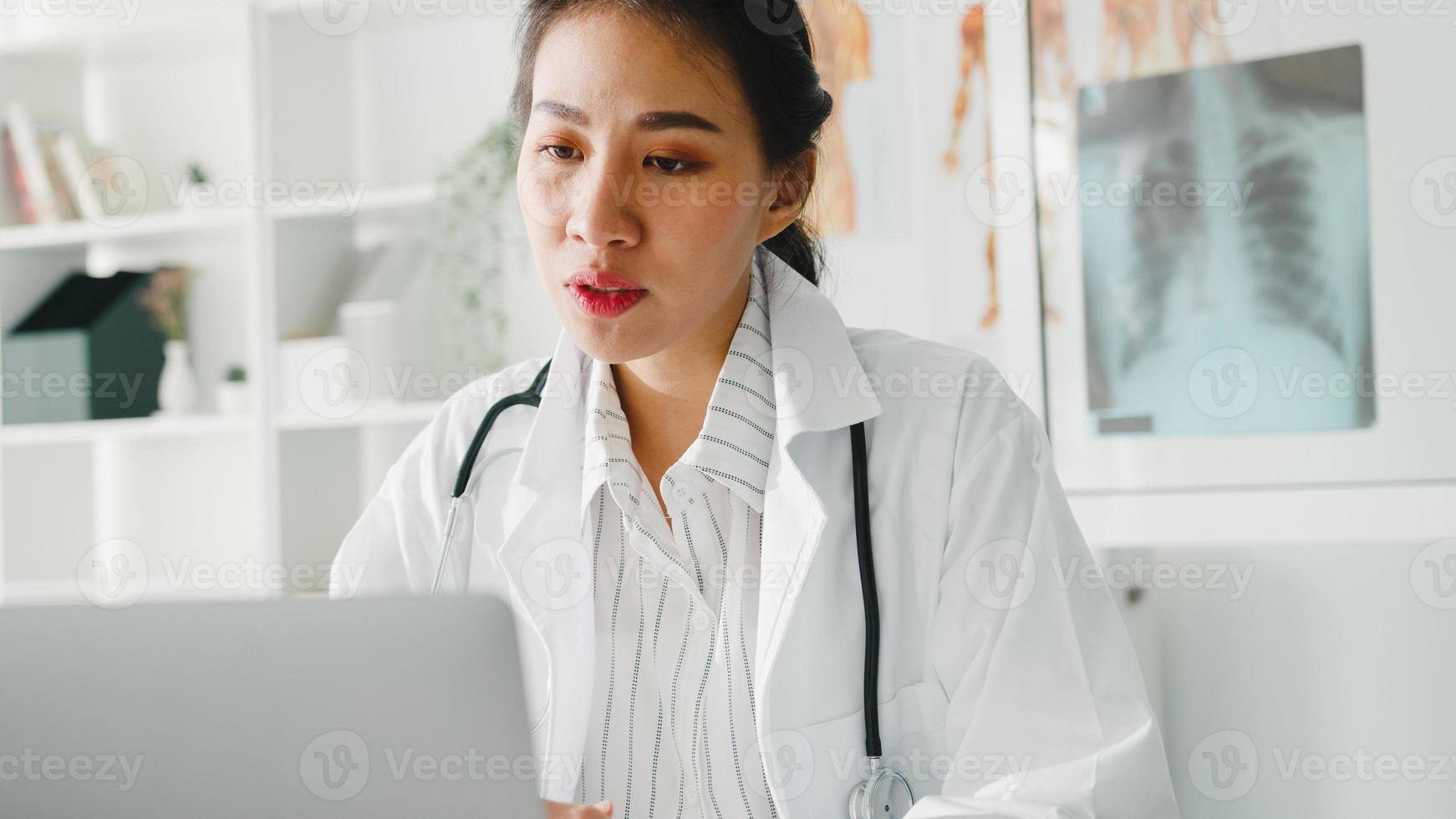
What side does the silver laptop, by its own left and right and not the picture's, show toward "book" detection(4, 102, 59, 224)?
front

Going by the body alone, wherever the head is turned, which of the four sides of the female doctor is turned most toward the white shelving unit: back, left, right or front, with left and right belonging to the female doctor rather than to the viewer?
right

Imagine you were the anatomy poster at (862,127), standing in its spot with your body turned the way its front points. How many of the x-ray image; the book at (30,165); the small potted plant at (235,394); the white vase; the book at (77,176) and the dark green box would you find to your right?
5

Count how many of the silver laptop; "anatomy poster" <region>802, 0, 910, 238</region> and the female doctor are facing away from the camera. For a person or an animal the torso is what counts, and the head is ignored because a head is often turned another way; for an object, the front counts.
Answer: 1

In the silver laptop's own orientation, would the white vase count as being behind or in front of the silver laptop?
in front

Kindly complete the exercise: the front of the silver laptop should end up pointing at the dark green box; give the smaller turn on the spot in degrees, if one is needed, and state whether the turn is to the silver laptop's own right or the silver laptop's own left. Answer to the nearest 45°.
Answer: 0° — it already faces it

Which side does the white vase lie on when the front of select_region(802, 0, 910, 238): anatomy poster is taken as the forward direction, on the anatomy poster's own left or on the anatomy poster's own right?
on the anatomy poster's own right

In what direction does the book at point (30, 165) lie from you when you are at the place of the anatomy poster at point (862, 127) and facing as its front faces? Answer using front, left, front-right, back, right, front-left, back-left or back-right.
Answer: right

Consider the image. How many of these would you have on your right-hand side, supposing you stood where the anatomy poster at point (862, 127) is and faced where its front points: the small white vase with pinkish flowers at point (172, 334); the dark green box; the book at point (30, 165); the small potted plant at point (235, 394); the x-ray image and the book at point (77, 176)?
5

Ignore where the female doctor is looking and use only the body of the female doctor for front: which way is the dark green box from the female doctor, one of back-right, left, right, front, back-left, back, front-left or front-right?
right

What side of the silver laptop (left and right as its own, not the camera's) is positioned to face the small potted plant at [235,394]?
front

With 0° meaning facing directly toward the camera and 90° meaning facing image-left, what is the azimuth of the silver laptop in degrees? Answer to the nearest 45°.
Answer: approximately 180°

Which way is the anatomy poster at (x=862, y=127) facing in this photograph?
toward the camera

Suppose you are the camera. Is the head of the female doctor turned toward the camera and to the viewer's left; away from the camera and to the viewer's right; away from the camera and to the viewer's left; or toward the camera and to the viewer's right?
toward the camera and to the viewer's left

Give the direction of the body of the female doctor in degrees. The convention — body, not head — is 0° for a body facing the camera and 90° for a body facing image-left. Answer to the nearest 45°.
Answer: approximately 45°

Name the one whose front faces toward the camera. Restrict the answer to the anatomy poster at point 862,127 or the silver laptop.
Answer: the anatomy poster
